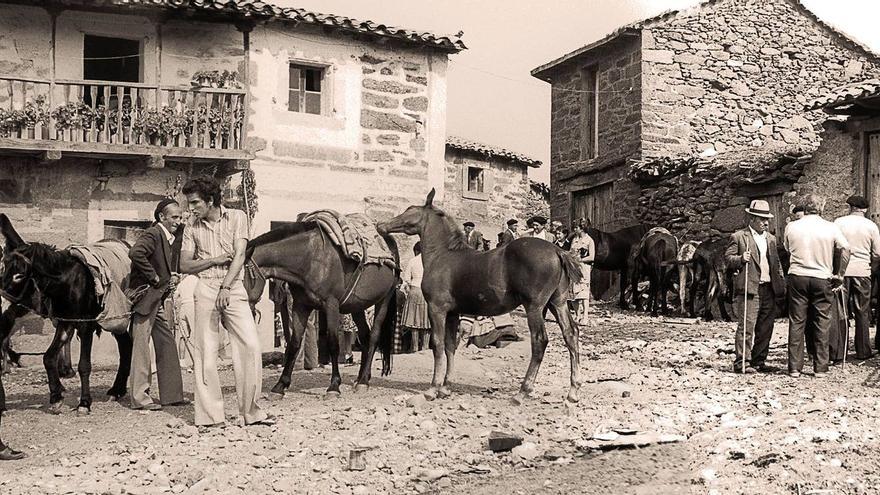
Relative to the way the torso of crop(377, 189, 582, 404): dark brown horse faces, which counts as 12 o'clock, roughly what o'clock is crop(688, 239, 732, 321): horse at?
The horse is roughly at 4 o'clock from the dark brown horse.

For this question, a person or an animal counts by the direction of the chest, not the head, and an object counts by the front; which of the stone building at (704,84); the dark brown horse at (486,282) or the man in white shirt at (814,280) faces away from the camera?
the man in white shirt

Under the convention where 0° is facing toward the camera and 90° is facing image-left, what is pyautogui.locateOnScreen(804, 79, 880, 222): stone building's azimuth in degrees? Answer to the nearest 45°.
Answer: approximately 45°

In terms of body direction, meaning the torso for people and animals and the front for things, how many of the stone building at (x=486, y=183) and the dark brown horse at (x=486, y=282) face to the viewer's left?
1

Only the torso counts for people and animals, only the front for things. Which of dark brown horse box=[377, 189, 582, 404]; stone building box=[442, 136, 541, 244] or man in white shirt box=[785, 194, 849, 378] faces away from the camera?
the man in white shirt

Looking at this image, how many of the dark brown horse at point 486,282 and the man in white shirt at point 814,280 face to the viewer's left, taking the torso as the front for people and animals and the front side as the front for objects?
1

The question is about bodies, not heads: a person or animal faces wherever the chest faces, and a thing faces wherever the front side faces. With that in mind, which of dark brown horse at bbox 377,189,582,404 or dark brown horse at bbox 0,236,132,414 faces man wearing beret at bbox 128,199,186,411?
dark brown horse at bbox 377,189,582,404

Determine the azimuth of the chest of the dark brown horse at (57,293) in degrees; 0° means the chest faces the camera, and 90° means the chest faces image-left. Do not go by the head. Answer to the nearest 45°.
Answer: approximately 45°

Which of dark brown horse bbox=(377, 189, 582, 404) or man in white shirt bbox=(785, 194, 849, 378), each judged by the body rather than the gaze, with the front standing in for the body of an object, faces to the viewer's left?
the dark brown horse

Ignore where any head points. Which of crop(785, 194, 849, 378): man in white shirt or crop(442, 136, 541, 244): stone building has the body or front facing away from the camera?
the man in white shirt

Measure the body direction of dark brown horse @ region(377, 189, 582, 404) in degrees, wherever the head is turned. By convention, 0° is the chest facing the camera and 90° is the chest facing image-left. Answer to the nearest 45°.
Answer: approximately 90°

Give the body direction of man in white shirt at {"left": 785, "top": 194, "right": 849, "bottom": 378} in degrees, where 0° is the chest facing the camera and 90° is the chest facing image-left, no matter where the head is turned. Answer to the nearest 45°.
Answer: approximately 180°

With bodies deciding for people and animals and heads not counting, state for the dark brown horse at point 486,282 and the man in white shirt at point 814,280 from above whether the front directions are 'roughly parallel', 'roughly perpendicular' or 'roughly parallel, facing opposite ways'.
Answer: roughly perpendicular
